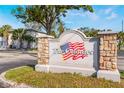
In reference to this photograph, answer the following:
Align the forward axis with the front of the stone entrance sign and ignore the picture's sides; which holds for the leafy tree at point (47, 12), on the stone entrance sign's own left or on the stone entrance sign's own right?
on the stone entrance sign's own right

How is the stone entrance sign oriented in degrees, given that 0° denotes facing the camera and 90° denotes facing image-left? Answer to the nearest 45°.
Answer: approximately 45°
